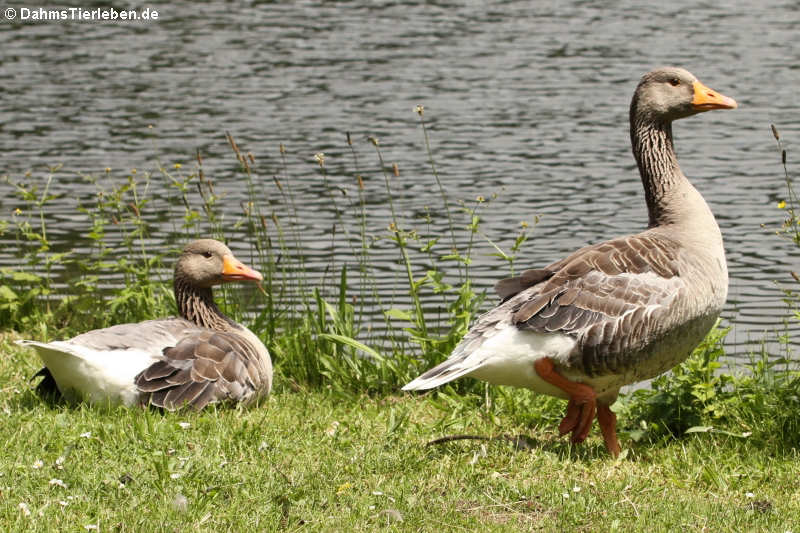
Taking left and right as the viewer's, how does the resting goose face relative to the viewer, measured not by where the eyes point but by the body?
facing to the right of the viewer

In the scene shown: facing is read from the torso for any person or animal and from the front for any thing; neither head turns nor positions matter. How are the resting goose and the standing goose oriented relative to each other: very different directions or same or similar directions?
same or similar directions

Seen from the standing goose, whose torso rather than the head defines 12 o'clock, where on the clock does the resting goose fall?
The resting goose is roughly at 6 o'clock from the standing goose.

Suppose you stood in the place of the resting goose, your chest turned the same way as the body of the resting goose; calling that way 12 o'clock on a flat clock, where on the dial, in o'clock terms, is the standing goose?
The standing goose is roughly at 1 o'clock from the resting goose.

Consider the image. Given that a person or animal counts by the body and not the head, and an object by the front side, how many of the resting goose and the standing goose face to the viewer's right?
2

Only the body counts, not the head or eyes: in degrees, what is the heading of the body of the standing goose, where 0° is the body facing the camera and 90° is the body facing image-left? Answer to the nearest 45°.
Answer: approximately 270°
